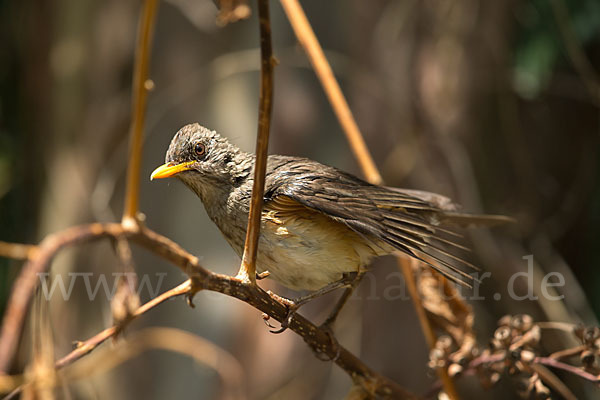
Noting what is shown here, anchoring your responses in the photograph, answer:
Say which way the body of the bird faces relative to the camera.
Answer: to the viewer's left

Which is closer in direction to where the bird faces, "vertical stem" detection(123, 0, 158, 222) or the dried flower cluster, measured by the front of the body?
the vertical stem

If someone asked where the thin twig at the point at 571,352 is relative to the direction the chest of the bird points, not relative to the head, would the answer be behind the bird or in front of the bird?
behind

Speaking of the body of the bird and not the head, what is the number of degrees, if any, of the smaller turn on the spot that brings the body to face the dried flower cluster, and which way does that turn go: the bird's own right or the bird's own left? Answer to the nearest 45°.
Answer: approximately 180°

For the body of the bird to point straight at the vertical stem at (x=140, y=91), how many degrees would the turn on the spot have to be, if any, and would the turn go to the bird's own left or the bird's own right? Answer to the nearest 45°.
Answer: approximately 45° to the bird's own left

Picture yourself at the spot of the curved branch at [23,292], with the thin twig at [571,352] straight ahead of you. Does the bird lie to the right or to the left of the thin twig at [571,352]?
left

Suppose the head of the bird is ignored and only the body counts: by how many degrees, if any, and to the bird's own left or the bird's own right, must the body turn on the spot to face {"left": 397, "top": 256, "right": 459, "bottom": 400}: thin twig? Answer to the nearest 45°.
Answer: approximately 180°

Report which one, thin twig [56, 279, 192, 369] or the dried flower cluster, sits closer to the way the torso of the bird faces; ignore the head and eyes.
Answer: the thin twig
